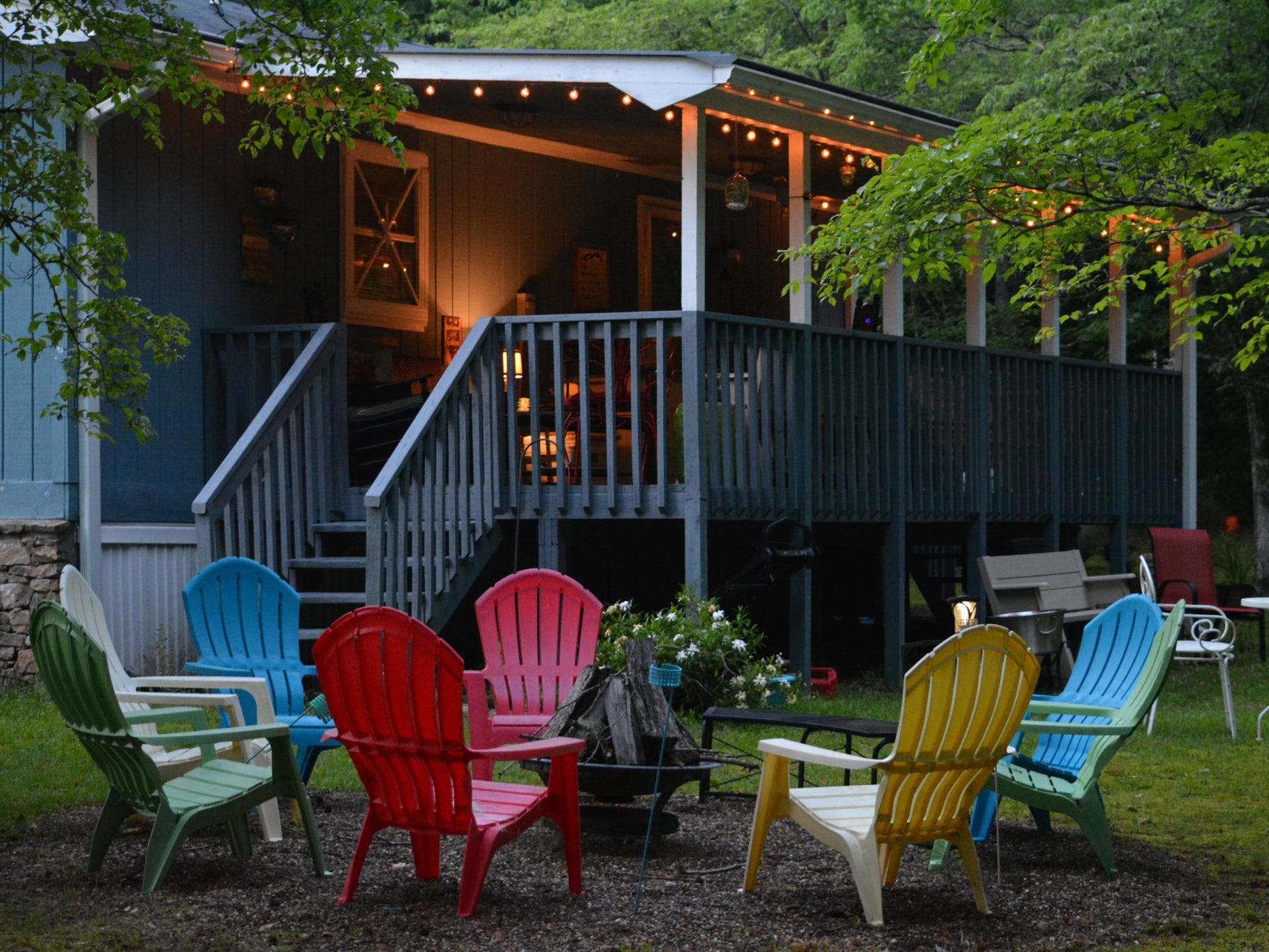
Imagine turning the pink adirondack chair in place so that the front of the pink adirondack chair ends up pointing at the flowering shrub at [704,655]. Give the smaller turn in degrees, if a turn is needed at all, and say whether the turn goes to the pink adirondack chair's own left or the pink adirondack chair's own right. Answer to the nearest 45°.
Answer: approximately 135° to the pink adirondack chair's own left

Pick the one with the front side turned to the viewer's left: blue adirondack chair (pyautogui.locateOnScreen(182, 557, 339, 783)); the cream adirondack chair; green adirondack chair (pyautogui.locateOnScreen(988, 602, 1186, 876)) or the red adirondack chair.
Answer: the green adirondack chair

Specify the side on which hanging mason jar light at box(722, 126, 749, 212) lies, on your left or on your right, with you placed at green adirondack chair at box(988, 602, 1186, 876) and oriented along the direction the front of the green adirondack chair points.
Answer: on your right

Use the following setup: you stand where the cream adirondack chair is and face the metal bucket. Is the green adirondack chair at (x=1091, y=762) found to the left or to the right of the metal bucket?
right

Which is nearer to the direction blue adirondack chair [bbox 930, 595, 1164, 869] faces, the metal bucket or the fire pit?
the fire pit

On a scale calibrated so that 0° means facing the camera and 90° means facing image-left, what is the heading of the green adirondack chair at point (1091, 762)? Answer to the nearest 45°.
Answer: approximately 90°

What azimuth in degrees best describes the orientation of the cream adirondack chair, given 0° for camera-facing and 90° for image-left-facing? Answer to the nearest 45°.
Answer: approximately 270°

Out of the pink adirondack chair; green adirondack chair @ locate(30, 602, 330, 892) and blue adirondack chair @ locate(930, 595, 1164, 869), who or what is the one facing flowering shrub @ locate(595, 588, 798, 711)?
the green adirondack chair

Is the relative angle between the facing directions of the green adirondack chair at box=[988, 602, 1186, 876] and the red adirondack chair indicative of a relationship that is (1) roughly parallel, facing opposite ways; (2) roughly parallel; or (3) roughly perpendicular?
roughly perpendicular

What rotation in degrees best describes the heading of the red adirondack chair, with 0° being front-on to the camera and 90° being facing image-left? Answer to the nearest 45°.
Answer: approximately 225°

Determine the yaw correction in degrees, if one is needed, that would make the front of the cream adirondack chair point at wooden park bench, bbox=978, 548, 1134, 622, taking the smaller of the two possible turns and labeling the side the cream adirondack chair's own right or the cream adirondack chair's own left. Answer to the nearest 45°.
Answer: approximately 45° to the cream adirondack chair's own left

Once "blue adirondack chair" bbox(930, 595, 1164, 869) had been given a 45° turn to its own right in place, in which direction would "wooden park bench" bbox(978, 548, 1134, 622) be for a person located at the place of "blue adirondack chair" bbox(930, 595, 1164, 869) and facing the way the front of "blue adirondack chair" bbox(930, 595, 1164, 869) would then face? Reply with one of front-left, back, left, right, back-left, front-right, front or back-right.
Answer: right

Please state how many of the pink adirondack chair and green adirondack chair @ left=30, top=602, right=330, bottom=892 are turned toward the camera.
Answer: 1

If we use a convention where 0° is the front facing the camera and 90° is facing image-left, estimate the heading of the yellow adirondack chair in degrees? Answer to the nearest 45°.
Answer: approximately 135°

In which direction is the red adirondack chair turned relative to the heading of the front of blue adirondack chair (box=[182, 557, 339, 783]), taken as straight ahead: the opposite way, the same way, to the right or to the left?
to the left

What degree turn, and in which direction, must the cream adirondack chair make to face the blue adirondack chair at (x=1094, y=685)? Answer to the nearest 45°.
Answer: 0° — it already faces it
